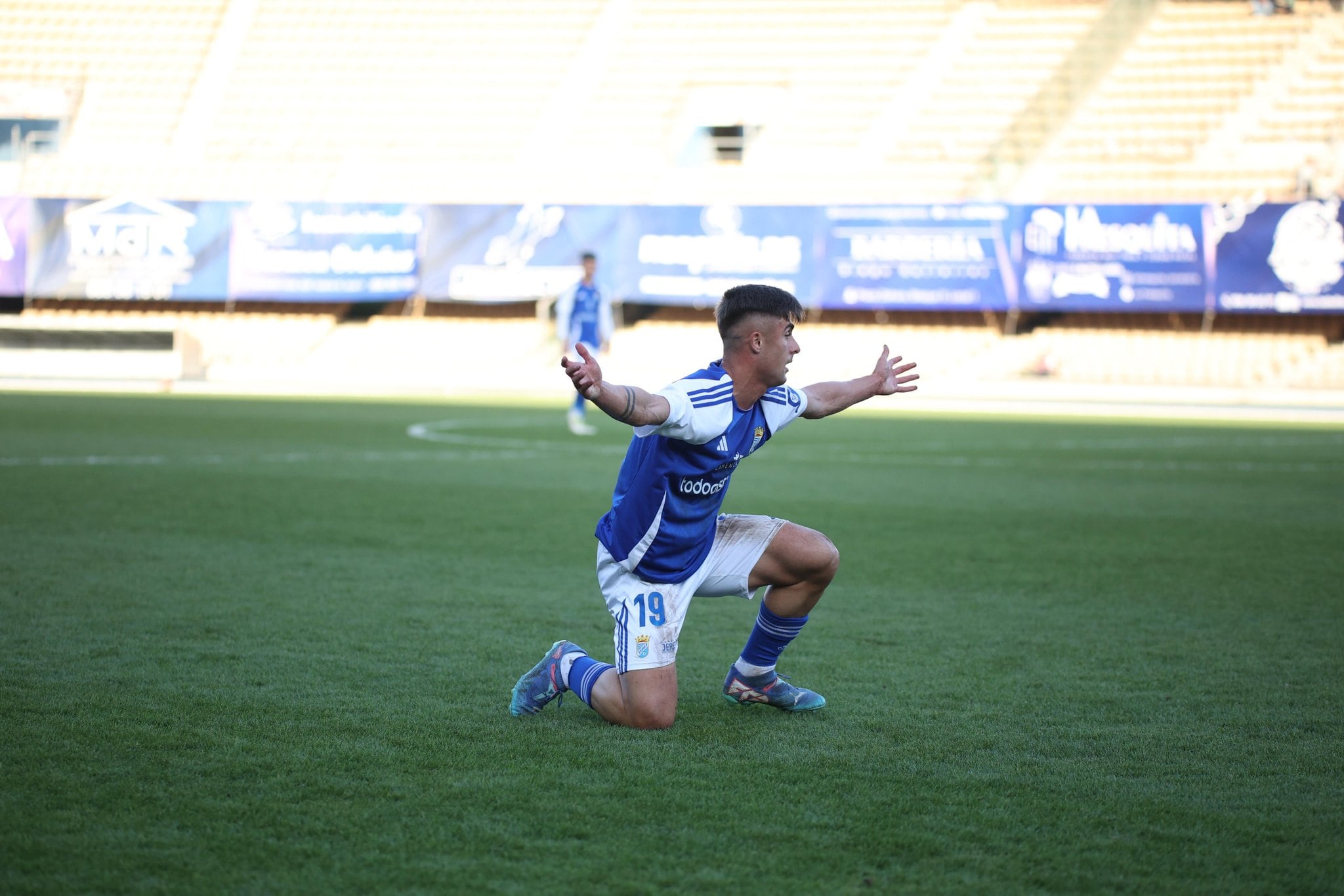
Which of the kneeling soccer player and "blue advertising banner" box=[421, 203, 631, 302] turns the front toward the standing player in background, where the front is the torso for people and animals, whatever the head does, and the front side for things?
the blue advertising banner

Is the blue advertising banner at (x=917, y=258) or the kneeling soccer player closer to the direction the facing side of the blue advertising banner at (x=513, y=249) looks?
the kneeling soccer player

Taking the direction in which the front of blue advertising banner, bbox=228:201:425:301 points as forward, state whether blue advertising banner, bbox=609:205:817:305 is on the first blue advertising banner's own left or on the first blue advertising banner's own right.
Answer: on the first blue advertising banner's own left

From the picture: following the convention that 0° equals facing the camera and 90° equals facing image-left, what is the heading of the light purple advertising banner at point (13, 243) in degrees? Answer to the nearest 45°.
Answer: approximately 0°

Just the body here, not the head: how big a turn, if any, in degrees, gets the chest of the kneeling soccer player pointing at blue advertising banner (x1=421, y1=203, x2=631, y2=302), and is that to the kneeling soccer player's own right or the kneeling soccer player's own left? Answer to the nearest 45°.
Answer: approximately 135° to the kneeling soccer player's own left

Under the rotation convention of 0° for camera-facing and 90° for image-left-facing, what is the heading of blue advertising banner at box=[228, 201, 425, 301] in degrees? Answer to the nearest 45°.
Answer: approximately 0°

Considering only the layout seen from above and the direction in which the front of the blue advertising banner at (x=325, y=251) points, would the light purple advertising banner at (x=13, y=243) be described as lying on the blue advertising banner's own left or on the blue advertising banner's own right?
on the blue advertising banner's own right

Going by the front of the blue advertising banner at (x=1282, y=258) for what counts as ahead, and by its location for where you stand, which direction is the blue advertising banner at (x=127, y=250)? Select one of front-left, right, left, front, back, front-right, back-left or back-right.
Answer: right

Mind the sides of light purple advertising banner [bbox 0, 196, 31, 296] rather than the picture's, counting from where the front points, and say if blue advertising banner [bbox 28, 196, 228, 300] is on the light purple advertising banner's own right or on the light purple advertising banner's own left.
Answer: on the light purple advertising banner's own left

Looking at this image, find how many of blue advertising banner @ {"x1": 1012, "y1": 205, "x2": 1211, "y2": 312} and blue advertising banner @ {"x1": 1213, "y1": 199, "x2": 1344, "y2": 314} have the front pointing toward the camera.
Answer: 2

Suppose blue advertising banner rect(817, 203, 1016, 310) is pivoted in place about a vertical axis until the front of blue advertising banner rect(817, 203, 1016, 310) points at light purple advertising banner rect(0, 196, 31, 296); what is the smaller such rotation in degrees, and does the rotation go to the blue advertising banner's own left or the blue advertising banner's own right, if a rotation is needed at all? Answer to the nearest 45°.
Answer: approximately 90° to the blue advertising banner's own right
